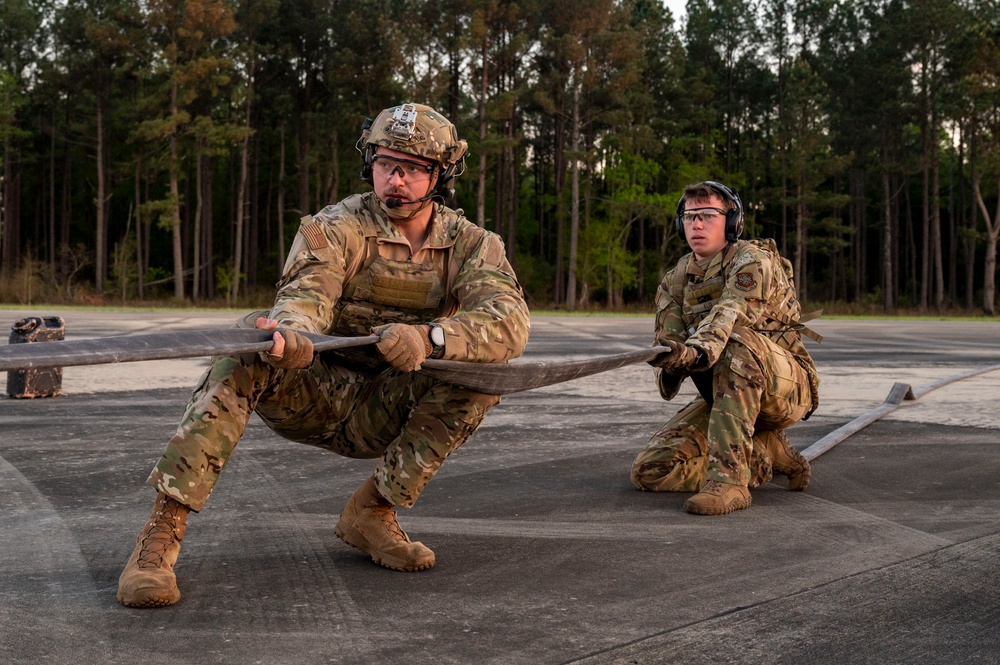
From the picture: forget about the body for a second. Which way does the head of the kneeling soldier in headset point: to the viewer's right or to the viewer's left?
to the viewer's left

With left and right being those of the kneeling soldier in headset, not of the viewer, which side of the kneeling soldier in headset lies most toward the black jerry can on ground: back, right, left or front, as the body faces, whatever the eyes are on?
right

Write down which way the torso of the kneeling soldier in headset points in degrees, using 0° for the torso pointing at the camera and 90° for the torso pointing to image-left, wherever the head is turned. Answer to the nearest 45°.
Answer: approximately 45°
